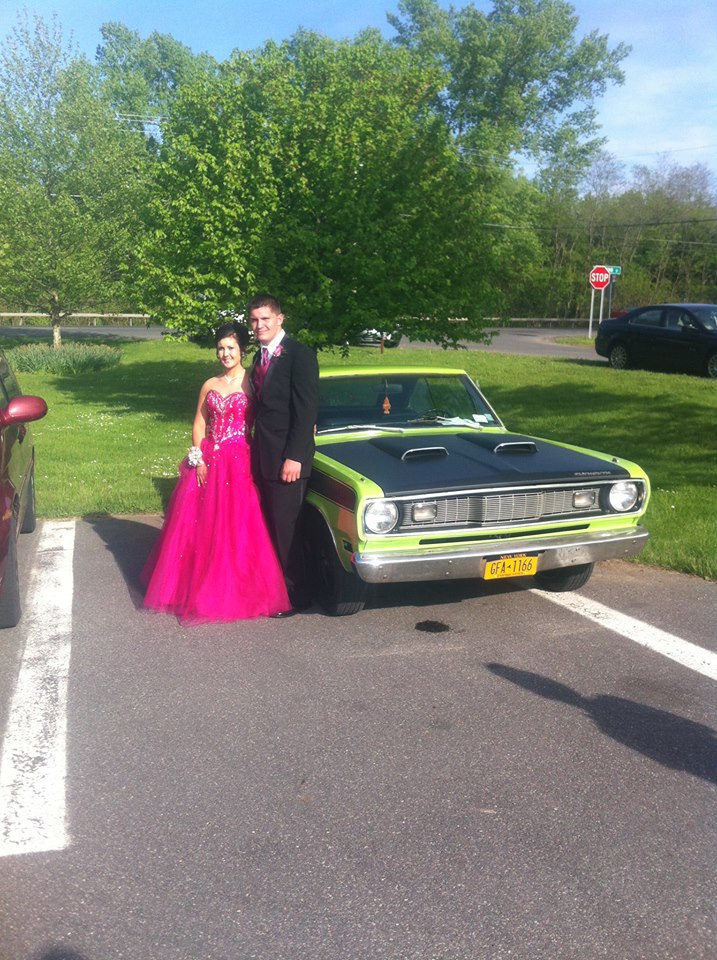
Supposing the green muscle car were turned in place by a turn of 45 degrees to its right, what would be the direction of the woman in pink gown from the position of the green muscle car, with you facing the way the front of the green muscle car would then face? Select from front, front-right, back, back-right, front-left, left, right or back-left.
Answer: right

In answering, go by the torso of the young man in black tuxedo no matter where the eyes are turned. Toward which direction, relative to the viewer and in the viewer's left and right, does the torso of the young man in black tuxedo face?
facing the viewer and to the left of the viewer

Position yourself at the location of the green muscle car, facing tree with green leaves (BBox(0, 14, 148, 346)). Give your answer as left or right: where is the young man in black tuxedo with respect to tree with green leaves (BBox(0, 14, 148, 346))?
left

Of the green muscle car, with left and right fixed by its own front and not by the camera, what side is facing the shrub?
back

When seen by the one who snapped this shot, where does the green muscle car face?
facing the viewer and to the right of the viewer

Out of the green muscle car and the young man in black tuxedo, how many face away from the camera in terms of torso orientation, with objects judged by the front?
0

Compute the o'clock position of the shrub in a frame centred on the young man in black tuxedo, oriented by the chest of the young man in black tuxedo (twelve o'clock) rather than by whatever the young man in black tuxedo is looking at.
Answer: The shrub is roughly at 4 o'clock from the young man in black tuxedo.
